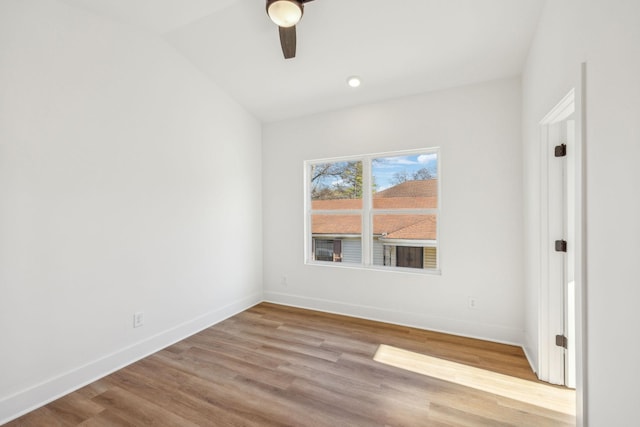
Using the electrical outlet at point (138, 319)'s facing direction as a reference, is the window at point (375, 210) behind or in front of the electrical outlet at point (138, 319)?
in front

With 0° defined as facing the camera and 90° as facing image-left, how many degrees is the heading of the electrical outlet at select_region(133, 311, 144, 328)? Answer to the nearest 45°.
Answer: approximately 315°
